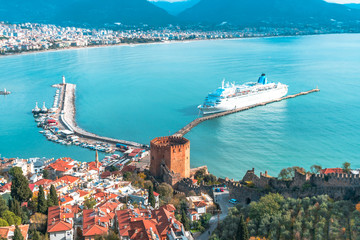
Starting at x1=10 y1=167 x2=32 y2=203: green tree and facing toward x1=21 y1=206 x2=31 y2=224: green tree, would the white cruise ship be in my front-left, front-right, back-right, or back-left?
back-left

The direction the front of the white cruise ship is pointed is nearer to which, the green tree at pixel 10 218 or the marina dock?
the marina dock

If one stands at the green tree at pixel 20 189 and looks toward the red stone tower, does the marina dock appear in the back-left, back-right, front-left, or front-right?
front-left

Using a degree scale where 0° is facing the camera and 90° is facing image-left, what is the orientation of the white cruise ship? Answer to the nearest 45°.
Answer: approximately 45°

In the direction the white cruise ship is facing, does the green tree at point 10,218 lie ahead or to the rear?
ahead

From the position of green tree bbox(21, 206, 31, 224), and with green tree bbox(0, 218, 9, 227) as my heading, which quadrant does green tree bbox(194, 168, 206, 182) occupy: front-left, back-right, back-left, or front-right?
back-left

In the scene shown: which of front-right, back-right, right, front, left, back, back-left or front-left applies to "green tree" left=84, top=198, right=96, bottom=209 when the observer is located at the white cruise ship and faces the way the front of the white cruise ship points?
front-left

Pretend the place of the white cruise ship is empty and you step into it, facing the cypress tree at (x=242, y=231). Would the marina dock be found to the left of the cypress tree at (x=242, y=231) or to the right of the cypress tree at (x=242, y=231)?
right

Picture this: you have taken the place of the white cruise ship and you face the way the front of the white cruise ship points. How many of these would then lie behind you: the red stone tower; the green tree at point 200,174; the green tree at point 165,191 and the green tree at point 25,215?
0

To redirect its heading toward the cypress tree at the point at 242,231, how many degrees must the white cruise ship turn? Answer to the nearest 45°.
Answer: approximately 45° to its left

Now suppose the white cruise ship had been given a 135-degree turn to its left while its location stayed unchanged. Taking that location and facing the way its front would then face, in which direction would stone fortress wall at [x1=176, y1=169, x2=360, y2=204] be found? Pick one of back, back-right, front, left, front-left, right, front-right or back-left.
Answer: right

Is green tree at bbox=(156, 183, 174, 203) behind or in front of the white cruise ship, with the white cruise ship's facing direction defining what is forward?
in front

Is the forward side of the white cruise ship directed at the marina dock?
yes

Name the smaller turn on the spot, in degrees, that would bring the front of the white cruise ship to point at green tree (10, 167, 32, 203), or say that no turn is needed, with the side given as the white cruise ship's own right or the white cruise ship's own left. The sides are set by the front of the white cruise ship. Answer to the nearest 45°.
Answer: approximately 45° to the white cruise ship's own left

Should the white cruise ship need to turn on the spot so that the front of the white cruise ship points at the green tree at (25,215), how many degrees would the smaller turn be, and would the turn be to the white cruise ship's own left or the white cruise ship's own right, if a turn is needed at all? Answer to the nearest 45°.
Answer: approximately 45° to the white cruise ship's own left

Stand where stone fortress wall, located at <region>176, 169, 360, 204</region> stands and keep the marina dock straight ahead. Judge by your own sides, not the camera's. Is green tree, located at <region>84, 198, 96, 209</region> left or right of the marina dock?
left

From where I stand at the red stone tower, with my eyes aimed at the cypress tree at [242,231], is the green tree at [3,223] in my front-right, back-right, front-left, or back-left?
front-right
